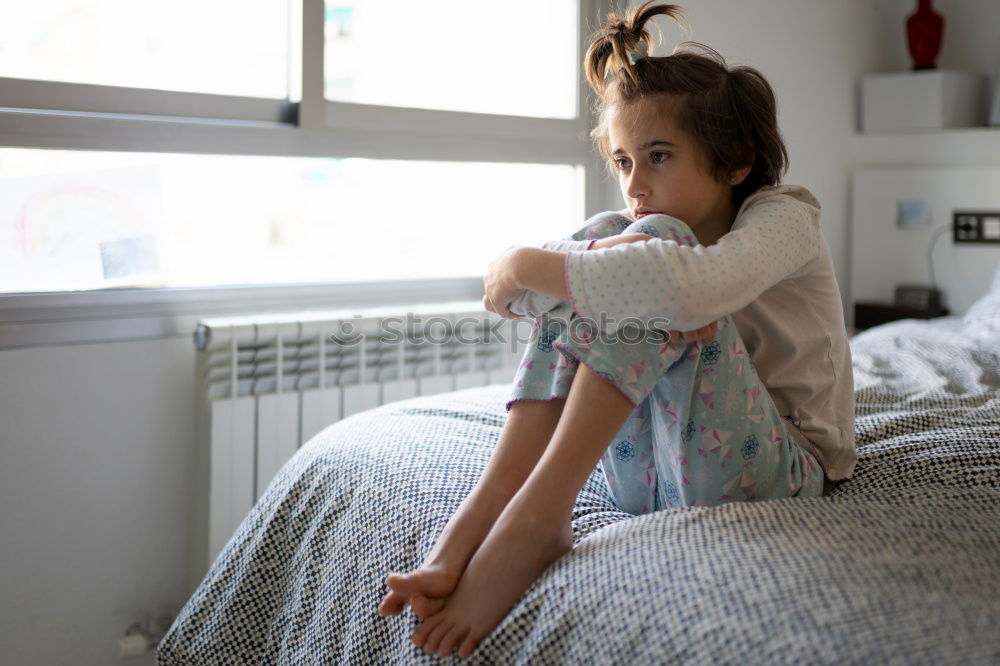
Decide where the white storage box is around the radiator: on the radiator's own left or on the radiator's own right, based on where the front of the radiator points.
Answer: on the radiator's own left

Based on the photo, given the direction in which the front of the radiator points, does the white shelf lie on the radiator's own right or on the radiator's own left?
on the radiator's own left

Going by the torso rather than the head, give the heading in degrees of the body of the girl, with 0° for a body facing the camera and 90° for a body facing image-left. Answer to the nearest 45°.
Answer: approximately 45°

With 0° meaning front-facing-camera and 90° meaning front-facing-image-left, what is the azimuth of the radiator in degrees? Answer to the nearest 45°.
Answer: approximately 315°
